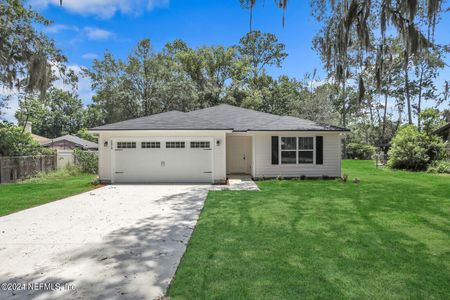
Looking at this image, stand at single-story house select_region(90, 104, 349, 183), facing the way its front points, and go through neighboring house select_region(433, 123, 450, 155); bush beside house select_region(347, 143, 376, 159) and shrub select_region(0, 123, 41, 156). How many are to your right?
1

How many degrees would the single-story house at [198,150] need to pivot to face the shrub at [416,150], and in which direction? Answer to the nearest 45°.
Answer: approximately 90° to its left

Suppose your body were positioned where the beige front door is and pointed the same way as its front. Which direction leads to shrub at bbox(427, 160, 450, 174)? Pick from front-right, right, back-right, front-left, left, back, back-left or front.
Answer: left

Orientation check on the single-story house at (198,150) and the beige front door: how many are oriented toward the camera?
2

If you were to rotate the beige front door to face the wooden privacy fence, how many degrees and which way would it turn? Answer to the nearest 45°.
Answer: approximately 90° to its right

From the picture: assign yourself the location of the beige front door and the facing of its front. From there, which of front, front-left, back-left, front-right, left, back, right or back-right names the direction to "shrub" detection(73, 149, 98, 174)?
right

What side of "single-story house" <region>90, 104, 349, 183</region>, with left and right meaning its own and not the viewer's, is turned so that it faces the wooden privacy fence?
right

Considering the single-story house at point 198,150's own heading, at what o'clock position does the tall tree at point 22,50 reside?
The tall tree is roughly at 3 o'clock from the single-story house.

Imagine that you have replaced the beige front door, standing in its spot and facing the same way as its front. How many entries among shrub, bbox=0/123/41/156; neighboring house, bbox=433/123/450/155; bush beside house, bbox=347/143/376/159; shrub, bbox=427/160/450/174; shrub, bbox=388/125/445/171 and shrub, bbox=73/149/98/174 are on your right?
2

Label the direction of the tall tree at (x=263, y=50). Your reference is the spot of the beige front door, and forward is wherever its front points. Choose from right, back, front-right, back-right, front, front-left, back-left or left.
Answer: back

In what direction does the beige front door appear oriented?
toward the camera

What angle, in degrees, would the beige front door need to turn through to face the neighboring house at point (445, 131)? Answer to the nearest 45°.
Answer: approximately 90° to its left

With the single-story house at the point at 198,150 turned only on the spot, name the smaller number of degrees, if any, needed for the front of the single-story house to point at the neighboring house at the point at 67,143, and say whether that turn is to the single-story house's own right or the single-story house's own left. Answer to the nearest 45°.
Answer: approximately 135° to the single-story house's own right

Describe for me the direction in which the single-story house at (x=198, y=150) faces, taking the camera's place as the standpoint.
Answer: facing the viewer

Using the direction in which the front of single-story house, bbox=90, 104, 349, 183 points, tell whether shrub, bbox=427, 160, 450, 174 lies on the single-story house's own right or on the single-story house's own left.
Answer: on the single-story house's own left

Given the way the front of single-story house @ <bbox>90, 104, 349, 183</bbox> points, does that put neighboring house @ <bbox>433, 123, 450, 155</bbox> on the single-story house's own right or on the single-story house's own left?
on the single-story house's own left

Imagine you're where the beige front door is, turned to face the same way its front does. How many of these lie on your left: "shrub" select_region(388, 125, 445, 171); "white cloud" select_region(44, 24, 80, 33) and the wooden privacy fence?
1

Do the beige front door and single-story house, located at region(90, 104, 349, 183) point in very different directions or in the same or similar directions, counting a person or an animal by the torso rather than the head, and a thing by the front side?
same or similar directions
